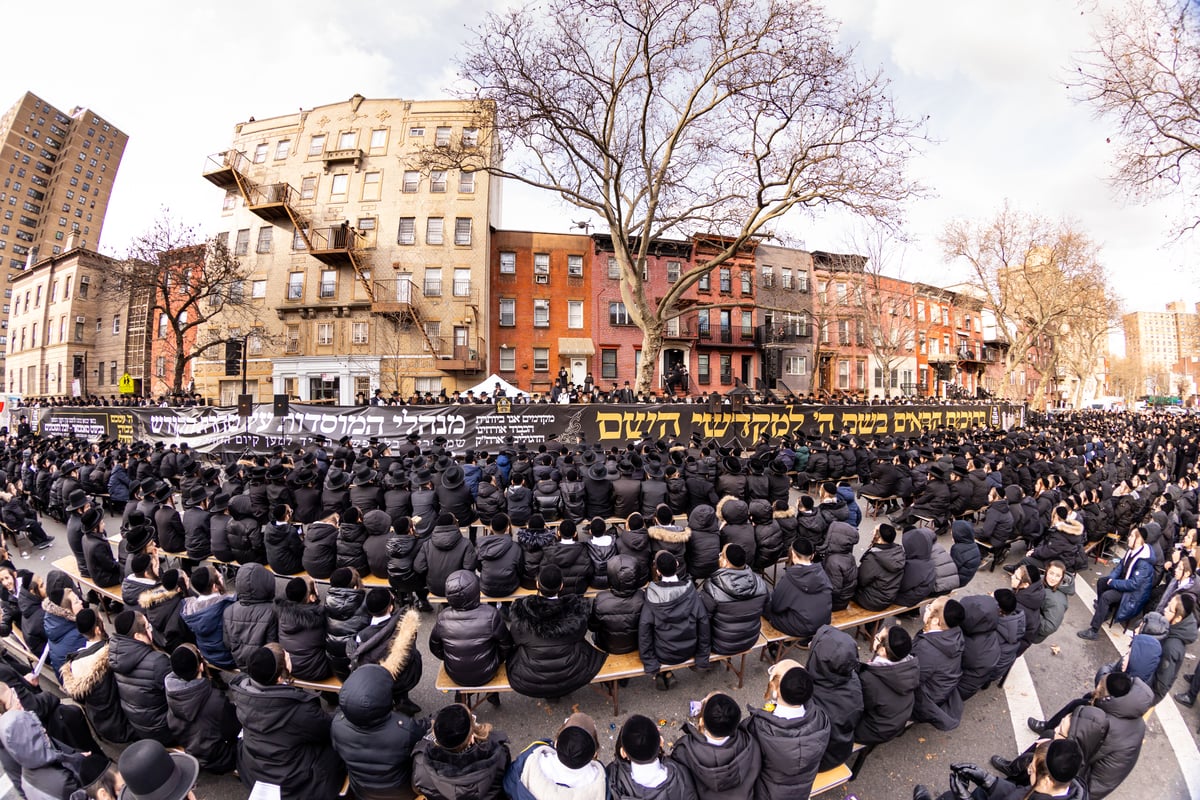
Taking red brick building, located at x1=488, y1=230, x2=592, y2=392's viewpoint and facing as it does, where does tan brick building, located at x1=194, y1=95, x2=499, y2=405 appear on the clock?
The tan brick building is roughly at 3 o'clock from the red brick building.

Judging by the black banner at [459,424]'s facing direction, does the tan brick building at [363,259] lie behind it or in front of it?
behind

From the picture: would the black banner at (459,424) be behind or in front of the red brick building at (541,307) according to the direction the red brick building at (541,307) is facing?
in front

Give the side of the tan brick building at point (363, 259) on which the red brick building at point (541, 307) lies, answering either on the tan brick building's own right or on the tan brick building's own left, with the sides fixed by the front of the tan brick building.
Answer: on the tan brick building's own left

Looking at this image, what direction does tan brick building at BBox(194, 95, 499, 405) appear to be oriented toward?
toward the camera

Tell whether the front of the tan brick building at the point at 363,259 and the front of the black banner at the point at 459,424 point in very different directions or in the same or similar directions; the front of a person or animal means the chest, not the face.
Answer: same or similar directions

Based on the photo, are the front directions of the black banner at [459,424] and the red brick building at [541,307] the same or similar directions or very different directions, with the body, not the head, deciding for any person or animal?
same or similar directions

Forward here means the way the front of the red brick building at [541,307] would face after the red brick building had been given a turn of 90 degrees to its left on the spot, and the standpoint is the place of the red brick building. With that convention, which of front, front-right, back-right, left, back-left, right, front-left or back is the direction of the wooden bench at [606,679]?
right

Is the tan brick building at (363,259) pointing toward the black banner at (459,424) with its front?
yes

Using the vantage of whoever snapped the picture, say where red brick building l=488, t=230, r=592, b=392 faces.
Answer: facing the viewer

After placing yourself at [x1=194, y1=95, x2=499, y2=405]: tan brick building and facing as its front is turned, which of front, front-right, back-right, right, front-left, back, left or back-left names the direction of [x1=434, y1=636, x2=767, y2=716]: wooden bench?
front

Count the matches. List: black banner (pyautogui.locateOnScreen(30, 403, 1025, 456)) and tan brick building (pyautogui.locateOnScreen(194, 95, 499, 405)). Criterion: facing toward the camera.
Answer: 2
